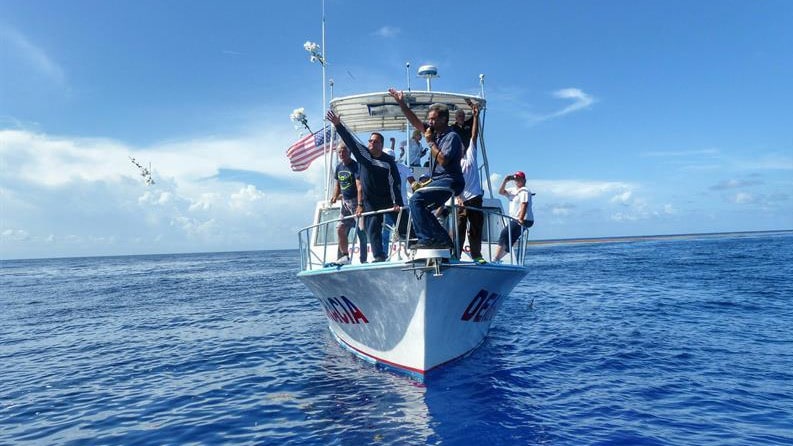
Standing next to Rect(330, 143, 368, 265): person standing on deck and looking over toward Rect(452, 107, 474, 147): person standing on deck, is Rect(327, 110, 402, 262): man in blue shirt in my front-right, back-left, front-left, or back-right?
front-right

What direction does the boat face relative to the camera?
toward the camera
